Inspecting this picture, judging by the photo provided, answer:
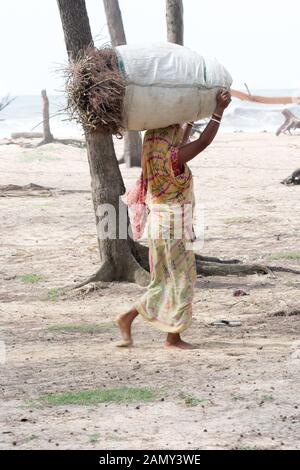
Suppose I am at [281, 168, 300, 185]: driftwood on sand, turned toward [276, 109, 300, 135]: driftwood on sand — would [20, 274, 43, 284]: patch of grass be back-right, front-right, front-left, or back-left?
back-left

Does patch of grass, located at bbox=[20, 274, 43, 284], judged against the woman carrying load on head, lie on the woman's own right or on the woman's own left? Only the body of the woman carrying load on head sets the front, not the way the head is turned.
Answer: on the woman's own left

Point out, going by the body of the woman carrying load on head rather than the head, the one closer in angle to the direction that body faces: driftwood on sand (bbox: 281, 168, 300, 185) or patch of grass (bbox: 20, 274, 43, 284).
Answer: the driftwood on sand

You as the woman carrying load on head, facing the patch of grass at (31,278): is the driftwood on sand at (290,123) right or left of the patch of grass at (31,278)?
right

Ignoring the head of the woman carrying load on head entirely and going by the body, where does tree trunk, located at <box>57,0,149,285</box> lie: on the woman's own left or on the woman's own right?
on the woman's own left
